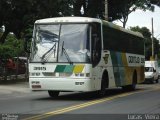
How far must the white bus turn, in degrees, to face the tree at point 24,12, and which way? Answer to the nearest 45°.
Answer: approximately 135° to its right

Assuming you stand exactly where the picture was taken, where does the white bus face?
facing the viewer and to the left of the viewer
